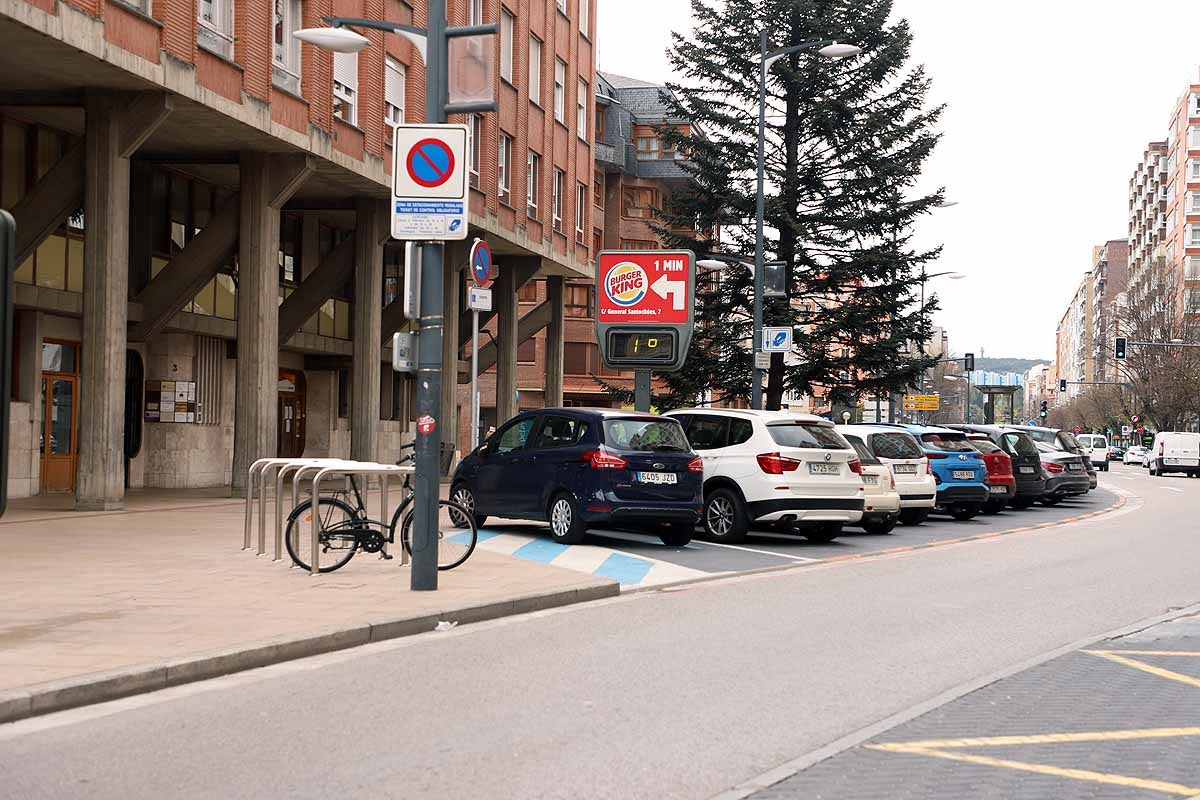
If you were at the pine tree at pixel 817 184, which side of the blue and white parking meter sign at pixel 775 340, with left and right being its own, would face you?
back

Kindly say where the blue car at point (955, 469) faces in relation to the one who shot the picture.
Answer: facing away from the viewer and to the left of the viewer

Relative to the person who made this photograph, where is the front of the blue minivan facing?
facing away from the viewer and to the left of the viewer

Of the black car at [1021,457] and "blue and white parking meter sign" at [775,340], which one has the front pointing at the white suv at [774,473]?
the blue and white parking meter sign

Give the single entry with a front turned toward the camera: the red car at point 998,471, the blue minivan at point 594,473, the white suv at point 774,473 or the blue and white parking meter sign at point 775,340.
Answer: the blue and white parking meter sign

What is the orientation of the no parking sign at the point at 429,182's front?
toward the camera

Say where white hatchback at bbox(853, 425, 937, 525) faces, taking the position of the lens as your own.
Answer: facing away from the viewer and to the left of the viewer

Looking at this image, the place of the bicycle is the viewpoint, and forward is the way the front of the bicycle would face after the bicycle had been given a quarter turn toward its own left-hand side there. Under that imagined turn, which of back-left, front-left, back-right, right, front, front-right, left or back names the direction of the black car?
front-right

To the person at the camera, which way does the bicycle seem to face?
facing to the right of the viewer

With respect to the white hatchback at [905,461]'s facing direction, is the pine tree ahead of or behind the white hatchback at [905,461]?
ahead

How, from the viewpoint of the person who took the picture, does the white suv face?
facing away from the viewer and to the left of the viewer

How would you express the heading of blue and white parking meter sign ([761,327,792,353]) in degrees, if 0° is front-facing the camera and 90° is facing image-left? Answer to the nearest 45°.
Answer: approximately 0°

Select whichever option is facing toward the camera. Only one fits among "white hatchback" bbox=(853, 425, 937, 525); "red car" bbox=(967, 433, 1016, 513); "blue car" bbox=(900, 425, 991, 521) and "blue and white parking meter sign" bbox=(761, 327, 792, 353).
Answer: the blue and white parking meter sign

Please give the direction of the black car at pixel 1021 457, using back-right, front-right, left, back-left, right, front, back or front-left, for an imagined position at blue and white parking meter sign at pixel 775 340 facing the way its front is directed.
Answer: left

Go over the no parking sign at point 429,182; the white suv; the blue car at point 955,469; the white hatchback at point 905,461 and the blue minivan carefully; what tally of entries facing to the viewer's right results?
0

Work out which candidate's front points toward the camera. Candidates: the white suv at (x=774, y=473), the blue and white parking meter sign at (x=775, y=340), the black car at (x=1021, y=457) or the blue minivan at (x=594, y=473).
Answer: the blue and white parking meter sign

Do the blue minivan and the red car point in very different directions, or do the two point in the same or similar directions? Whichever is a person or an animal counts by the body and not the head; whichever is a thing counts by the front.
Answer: same or similar directions

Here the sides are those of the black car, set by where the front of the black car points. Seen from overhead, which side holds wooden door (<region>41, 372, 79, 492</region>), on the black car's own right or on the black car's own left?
on the black car's own left

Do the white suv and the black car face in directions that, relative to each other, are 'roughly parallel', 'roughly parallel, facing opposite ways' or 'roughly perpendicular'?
roughly parallel
